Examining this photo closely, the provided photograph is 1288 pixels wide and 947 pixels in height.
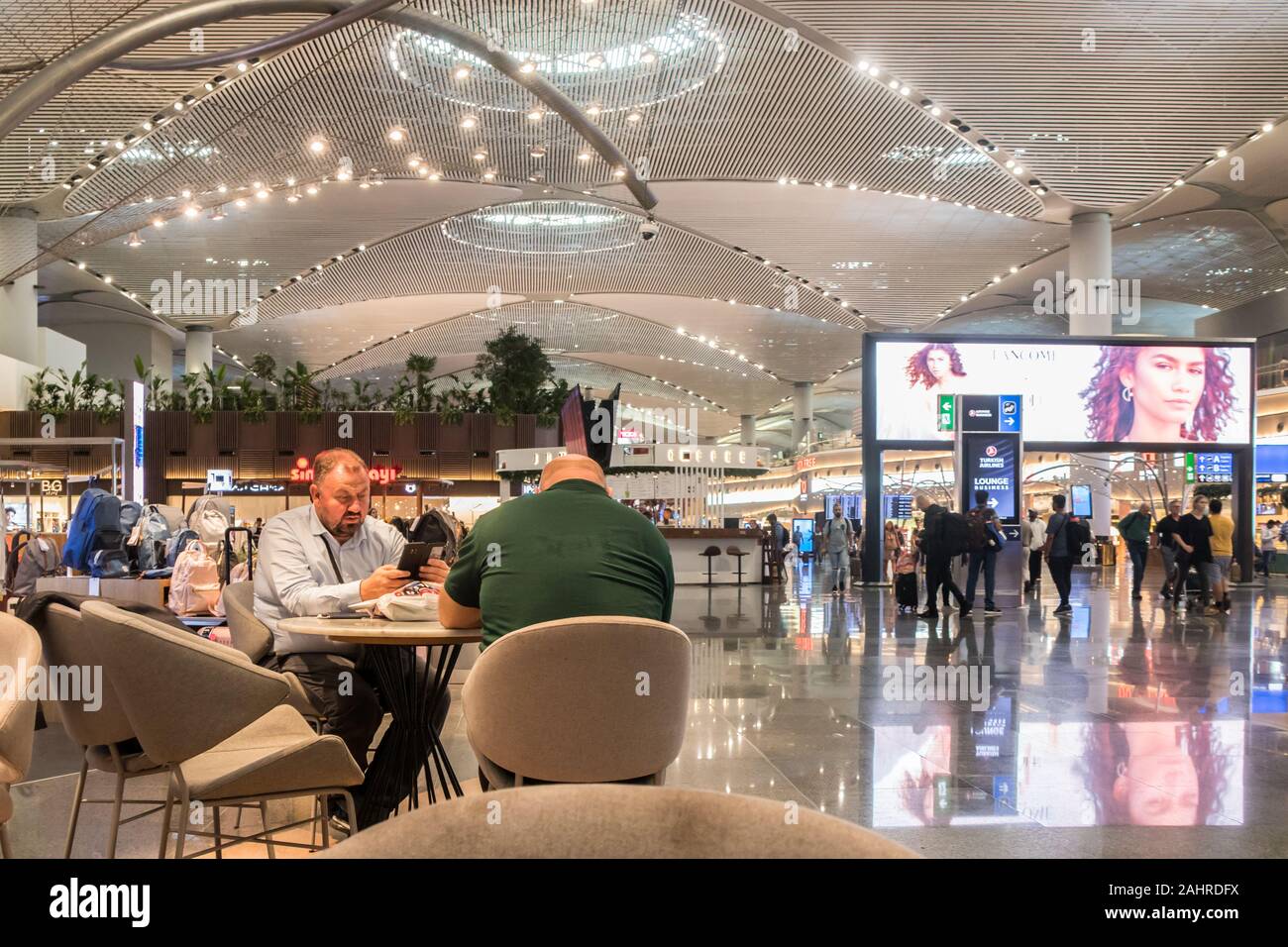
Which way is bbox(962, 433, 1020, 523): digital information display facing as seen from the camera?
toward the camera

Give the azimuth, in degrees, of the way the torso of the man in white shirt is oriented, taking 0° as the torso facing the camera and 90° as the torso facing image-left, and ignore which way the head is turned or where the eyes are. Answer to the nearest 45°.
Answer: approximately 315°

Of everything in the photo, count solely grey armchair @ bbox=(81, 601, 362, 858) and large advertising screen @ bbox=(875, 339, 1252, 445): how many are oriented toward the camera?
1

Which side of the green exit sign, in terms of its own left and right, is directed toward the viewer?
front

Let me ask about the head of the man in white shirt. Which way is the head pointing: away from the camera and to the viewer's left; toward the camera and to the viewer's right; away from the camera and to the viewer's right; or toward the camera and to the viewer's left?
toward the camera and to the viewer's right

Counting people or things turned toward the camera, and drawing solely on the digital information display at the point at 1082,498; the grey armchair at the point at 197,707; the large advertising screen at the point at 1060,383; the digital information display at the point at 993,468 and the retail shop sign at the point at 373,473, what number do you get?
4

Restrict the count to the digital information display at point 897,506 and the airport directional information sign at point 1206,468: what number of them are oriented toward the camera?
2

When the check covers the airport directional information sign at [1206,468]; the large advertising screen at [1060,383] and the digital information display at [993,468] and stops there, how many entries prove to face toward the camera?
3

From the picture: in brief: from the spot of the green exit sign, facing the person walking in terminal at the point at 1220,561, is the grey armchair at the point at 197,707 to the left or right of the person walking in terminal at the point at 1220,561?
right

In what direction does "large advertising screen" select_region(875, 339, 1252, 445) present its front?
toward the camera

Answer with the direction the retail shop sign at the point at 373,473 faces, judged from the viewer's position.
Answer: facing the viewer

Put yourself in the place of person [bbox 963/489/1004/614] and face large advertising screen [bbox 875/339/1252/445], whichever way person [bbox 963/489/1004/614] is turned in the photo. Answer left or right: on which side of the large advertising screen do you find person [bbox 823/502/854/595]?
left
